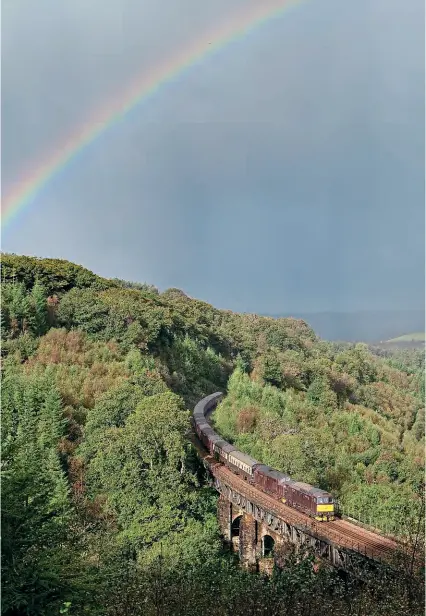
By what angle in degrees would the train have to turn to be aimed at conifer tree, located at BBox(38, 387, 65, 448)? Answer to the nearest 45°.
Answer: approximately 135° to its right

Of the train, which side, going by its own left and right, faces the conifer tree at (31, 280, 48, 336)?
back

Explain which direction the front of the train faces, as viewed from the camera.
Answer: facing the viewer and to the right of the viewer
